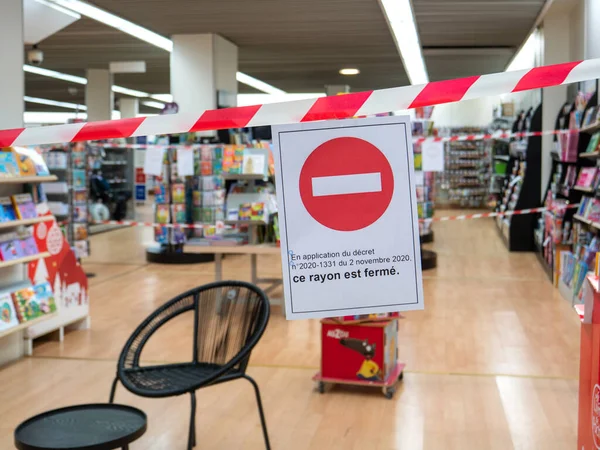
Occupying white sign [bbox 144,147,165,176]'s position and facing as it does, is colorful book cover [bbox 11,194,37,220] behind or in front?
in front

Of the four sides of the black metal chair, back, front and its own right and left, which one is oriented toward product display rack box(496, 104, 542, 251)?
back

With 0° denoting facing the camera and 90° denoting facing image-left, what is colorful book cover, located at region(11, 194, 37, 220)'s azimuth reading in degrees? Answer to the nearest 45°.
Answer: approximately 315°

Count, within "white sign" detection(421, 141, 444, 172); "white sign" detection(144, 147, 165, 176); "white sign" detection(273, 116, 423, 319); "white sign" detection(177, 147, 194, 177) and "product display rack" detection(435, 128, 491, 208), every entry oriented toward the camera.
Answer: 5

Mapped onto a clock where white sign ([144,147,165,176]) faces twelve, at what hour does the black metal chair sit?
The black metal chair is roughly at 12 o'clock from the white sign.

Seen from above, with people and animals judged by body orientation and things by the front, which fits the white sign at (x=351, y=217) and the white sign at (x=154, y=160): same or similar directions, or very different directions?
same or similar directions

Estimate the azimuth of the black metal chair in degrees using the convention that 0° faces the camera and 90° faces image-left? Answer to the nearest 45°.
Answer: approximately 45°

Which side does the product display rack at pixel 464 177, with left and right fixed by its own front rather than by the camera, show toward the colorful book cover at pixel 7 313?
front

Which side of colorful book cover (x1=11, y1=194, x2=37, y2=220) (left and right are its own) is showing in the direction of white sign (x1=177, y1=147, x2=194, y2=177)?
left

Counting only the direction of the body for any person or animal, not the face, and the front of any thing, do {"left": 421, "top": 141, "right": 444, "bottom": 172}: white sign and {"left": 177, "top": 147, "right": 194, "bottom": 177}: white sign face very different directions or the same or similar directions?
same or similar directions

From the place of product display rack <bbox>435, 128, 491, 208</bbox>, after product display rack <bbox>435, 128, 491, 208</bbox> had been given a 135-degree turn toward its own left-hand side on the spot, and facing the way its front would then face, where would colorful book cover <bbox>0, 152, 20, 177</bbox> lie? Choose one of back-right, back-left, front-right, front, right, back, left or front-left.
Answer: back-right

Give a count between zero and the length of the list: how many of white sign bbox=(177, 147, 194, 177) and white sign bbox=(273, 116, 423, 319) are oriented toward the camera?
2

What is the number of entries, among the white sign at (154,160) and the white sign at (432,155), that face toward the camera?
2

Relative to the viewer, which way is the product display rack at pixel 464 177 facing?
toward the camera

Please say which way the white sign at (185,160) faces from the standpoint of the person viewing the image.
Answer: facing the viewer

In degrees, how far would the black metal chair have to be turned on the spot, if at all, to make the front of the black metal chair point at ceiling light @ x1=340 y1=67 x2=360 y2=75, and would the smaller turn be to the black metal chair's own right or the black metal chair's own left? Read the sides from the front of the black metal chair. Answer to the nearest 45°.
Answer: approximately 135° to the black metal chair's own right

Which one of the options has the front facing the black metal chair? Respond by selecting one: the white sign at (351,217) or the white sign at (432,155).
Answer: the white sign at (432,155)

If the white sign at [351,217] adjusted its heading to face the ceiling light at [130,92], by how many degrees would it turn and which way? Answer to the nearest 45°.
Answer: approximately 180°

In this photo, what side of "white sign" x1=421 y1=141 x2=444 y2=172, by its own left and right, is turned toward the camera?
front

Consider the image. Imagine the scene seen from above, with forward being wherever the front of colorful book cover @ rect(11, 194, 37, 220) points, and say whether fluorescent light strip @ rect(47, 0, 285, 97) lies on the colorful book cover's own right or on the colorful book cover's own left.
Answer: on the colorful book cover's own left

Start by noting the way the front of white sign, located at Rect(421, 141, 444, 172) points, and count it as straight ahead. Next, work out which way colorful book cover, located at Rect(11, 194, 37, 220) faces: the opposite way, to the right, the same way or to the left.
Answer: to the left

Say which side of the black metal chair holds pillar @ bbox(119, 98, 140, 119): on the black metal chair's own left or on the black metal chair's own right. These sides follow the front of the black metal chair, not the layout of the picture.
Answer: on the black metal chair's own right
